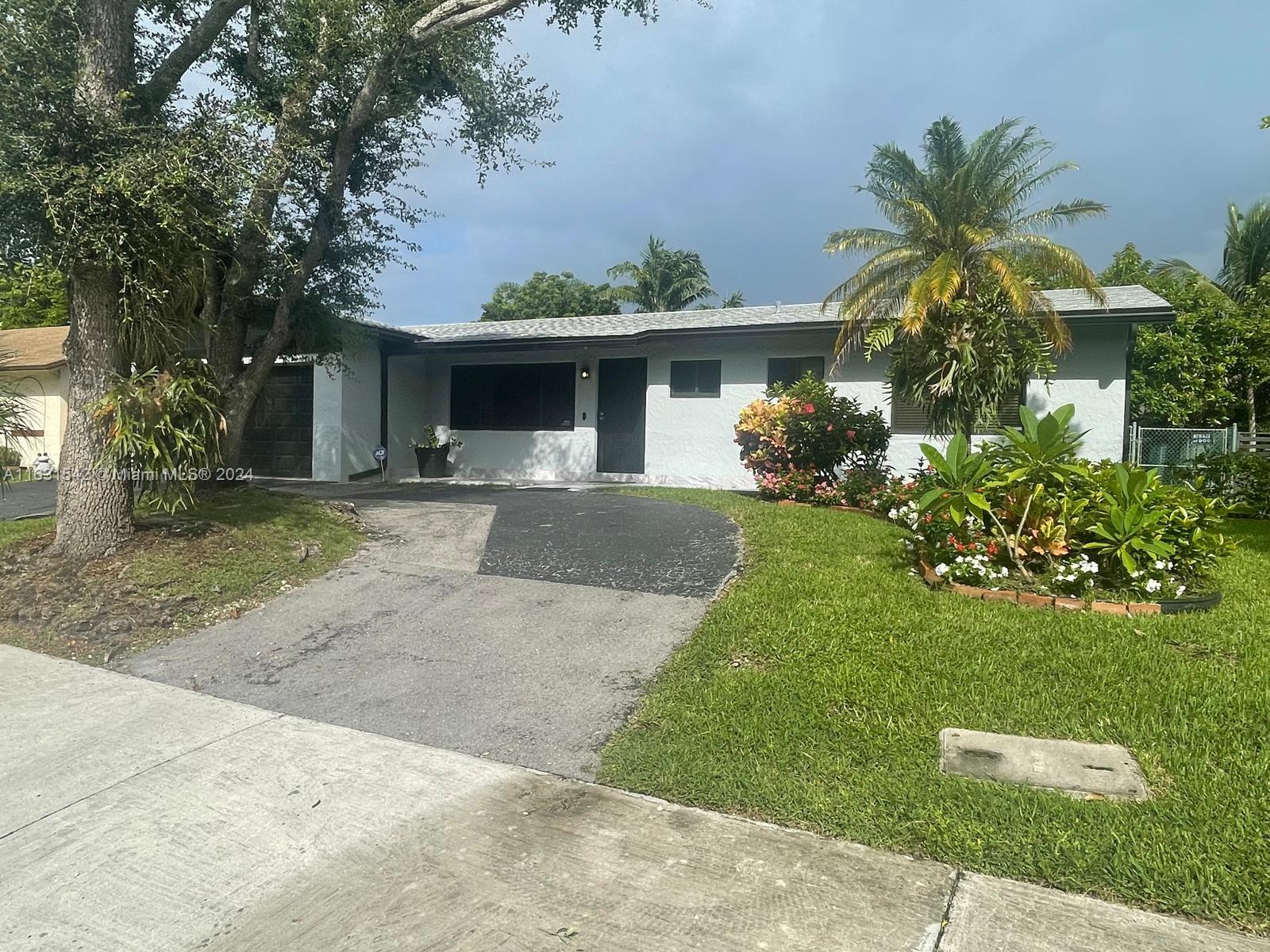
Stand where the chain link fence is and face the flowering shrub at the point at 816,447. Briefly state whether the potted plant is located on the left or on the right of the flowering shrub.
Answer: right

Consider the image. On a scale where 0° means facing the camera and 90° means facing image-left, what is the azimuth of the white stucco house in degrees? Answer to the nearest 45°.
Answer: approximately 0°

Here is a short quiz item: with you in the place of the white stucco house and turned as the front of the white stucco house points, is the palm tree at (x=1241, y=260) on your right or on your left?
on your left

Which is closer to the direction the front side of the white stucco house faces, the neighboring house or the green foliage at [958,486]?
the green foliage

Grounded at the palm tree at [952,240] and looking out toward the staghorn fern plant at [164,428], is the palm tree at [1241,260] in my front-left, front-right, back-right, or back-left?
back-right

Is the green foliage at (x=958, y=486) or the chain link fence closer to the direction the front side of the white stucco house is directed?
the green foliage

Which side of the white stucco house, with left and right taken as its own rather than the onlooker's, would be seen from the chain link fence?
left
